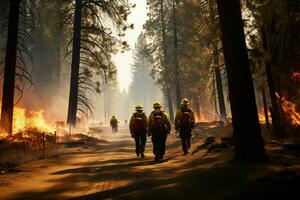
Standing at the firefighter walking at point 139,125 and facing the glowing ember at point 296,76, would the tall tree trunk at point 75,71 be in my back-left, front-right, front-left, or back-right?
back-left

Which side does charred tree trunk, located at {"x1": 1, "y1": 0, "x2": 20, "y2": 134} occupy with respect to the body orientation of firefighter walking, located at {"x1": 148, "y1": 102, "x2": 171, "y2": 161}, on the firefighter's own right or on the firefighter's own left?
on the firefighter's own left

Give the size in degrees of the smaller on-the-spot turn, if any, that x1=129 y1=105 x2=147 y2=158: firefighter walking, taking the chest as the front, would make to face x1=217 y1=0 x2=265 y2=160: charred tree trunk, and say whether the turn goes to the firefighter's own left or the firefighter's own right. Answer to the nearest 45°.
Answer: approximately 135° to the firefighter's own right

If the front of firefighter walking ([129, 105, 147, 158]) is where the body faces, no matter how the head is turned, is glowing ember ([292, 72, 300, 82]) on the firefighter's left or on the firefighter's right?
on the firefighter's right

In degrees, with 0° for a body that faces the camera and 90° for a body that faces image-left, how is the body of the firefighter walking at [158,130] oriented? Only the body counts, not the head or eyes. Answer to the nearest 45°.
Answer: approximately 180°

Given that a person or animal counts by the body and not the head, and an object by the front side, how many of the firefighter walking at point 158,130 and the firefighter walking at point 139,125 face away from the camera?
2

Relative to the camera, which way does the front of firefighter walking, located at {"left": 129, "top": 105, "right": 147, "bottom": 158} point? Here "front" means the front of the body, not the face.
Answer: away from the camera

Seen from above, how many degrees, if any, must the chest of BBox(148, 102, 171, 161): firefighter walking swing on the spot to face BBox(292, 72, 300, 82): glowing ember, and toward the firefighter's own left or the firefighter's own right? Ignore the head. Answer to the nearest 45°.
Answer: approximately 90° to the firefighter's own right

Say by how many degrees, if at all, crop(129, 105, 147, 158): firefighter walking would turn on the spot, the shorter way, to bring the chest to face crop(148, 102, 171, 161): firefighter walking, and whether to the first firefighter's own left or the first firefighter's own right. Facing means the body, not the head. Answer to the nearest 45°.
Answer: approximately 135° to the first firefighter's own right

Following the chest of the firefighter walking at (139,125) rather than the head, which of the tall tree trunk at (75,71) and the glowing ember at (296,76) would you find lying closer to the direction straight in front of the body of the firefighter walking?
the tall tree trunk

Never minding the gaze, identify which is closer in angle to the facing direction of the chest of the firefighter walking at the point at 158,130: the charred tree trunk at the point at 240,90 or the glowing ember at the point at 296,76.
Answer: the glowing ember
